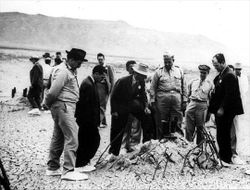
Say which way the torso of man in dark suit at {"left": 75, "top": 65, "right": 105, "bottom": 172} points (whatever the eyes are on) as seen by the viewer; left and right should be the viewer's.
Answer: facing to the right of the viewer

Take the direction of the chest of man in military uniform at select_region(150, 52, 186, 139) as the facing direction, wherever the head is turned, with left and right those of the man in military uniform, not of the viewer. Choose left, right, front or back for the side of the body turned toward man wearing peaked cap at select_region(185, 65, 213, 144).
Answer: left

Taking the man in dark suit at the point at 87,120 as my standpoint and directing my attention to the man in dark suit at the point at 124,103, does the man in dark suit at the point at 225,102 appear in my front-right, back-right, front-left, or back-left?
front-right

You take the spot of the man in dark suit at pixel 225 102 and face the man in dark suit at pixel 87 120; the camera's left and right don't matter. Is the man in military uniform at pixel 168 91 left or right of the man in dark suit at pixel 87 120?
right

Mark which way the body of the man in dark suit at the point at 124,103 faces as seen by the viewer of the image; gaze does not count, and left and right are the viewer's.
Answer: facing the viewer and to the right of the viewer

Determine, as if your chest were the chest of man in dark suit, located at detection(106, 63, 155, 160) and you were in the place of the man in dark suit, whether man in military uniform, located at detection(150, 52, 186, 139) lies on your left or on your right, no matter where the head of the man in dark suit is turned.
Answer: on your left

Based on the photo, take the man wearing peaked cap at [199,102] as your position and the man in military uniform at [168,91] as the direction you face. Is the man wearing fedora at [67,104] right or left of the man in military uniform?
left

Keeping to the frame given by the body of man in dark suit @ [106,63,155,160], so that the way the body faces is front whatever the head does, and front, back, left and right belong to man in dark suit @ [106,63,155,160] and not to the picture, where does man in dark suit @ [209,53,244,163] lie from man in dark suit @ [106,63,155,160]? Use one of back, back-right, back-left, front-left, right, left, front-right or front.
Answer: front-left

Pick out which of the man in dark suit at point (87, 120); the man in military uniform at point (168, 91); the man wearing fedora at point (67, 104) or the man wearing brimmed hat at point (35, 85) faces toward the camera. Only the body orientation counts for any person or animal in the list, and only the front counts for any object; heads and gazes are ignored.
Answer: the man in military uniform

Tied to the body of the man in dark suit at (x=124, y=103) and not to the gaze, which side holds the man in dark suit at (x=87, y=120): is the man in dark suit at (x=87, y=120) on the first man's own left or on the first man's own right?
on the first man's own right

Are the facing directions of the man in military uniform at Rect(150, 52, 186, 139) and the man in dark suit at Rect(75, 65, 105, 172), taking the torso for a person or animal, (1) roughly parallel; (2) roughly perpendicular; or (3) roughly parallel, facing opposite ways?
roughly perpendicular

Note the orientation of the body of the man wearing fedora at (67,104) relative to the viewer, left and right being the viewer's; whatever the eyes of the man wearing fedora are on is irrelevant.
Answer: facing to the right of the viewer

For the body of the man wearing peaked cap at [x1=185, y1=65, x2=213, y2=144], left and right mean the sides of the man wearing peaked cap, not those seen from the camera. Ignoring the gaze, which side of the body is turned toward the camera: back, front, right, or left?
front

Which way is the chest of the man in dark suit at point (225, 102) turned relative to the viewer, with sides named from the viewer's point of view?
facing the viewer and to the left of the viewer

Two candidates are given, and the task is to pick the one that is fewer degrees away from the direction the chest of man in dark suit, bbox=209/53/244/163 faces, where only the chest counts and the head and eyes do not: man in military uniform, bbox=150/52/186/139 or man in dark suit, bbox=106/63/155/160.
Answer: the man in dark suit
